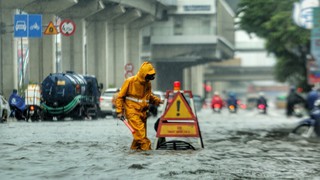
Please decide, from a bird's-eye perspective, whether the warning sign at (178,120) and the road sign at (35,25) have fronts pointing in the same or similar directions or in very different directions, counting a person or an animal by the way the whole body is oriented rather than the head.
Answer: same or similar directions

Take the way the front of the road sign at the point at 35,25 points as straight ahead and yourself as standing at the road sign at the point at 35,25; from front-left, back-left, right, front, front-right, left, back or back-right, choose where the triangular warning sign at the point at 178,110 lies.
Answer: front

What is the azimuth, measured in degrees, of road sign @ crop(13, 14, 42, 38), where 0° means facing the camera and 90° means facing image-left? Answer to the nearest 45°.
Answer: approximately 0°

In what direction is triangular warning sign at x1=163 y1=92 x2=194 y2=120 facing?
toward the camera
